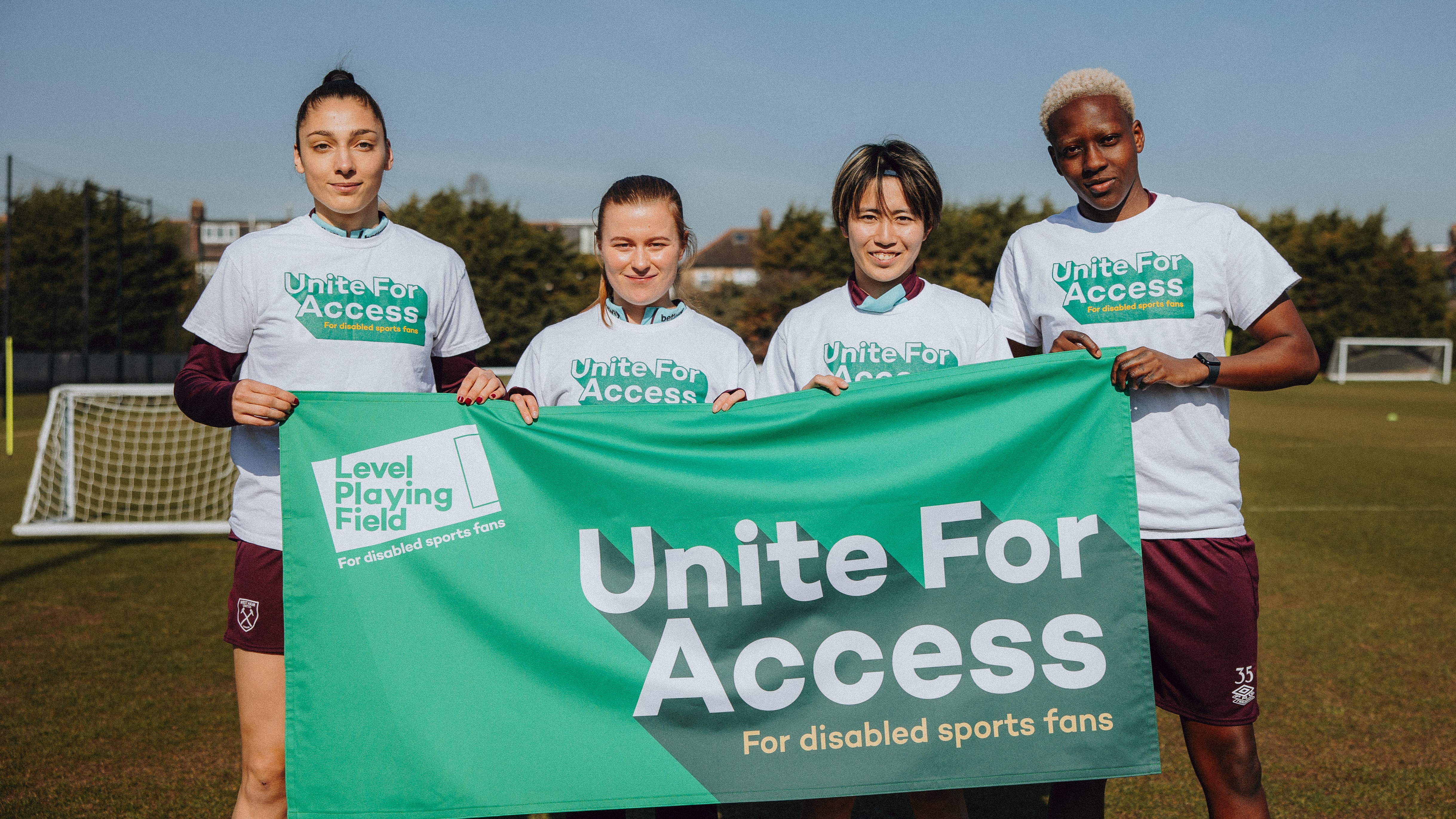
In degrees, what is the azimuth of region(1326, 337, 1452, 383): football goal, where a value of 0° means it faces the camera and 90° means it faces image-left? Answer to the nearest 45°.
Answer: approximately 0°

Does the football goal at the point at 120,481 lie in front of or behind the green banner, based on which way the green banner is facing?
behind

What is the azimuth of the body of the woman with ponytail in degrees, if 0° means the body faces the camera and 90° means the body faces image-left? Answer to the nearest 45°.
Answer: approximately 0°
